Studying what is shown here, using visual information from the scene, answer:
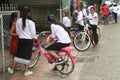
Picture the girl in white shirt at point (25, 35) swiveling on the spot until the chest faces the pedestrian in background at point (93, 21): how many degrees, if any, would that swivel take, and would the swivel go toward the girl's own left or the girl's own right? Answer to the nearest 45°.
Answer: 0° — they already face them

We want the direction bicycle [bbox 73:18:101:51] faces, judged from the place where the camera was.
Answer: facing the viewer and to the left of the viewer

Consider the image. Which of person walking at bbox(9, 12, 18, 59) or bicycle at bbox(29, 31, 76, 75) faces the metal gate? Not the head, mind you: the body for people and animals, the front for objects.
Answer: the bicycle

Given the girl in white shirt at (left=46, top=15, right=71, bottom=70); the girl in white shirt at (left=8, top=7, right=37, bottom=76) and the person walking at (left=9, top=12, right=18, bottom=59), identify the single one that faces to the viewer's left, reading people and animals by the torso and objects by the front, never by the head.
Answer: the girl in white shirt at (left=46, top=15, right=71, bottom=70)

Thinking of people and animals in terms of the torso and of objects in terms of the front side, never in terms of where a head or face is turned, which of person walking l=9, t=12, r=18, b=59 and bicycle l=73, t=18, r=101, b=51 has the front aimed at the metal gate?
the bicycle

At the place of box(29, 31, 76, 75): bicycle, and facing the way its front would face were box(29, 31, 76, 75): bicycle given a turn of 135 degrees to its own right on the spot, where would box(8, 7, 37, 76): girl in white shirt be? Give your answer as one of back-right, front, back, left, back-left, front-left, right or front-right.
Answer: back

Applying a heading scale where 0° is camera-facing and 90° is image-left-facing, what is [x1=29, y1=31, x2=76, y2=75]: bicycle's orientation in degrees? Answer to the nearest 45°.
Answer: approximately 135°

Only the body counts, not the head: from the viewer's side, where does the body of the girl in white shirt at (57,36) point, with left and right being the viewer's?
facing to the left of the viewer

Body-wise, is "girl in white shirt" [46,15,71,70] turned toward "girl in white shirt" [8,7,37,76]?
yes

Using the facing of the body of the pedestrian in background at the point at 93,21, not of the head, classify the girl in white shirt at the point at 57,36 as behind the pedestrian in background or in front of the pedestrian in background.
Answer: in front

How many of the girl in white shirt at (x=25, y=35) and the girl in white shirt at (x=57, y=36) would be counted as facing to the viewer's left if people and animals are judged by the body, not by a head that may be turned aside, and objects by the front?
1
